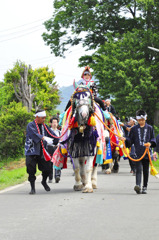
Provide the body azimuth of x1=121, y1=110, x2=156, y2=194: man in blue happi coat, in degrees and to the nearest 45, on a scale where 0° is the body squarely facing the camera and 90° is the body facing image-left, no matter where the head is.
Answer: approximately 0°

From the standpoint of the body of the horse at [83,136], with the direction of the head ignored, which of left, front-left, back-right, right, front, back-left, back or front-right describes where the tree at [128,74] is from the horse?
back

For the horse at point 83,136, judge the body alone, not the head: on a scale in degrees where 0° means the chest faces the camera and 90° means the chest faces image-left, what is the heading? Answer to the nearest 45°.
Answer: approximately 0°

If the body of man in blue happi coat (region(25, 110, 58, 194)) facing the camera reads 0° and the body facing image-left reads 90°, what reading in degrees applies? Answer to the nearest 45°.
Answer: approximately 315°

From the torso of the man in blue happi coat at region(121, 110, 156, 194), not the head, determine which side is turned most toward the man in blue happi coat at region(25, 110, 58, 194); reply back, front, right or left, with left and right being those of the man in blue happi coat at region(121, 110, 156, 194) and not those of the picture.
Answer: right

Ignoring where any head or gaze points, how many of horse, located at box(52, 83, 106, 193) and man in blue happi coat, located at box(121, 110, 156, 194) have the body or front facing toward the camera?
2

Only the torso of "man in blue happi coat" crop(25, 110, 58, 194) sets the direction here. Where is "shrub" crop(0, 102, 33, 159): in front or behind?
behind

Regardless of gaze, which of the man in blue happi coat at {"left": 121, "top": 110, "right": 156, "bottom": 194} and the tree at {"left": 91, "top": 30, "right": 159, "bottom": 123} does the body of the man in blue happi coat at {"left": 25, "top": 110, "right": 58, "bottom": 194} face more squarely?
the man in blue happi coat

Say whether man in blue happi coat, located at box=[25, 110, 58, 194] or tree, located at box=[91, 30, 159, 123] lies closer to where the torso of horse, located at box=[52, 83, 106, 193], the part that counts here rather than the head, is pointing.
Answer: the man in blue happi coat

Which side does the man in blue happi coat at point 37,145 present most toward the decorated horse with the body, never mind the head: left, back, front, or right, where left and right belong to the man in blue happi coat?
left

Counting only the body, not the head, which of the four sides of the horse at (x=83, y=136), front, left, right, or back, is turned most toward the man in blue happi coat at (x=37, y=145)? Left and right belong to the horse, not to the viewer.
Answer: right
